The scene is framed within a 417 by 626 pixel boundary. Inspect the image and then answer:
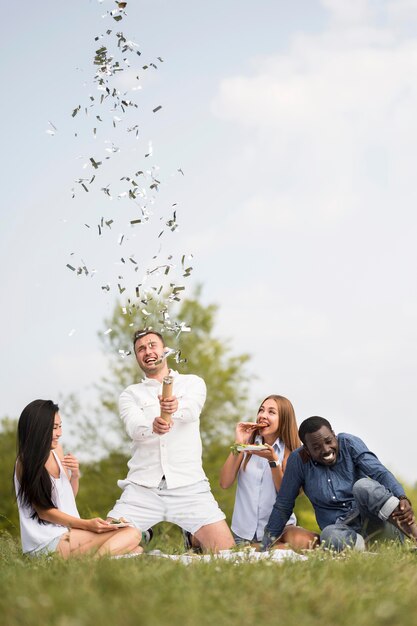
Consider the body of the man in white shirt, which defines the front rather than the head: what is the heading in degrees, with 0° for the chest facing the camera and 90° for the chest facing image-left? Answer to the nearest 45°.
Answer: approximately 0°

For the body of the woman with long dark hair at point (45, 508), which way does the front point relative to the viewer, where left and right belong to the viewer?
facing to the right of the viewer

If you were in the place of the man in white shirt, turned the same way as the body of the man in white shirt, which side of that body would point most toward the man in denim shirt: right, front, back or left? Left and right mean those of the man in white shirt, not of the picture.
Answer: left

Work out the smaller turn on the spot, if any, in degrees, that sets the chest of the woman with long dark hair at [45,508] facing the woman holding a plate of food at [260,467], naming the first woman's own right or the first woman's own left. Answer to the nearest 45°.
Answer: approximately 45° to the first woman's own left

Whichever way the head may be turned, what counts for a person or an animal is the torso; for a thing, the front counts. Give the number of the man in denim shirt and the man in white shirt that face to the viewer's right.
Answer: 0

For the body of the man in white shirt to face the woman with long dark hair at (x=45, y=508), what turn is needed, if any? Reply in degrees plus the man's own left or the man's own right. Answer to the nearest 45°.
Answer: approximately 45° to the man's own right

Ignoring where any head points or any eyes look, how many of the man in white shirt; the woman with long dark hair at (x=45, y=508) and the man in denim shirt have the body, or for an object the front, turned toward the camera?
2

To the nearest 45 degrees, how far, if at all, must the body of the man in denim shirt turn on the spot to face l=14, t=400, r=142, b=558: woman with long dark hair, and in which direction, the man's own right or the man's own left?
approximately 90° to the man's own right

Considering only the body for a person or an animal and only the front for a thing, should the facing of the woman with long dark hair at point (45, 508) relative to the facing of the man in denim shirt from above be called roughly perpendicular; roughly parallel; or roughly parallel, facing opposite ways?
roughly perpendicular

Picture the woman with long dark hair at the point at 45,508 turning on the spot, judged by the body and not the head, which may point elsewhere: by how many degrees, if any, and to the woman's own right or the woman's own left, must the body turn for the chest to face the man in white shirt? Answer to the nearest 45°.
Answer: approximately 45° to the woman's own left

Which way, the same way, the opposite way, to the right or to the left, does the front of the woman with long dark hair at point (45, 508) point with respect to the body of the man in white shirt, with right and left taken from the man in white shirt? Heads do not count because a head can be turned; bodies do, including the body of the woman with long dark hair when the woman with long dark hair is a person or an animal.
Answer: to the left

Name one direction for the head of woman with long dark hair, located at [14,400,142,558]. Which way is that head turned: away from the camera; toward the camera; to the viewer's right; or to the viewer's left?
to the viewer's right

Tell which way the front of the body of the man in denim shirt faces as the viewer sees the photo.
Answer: toward the camera
